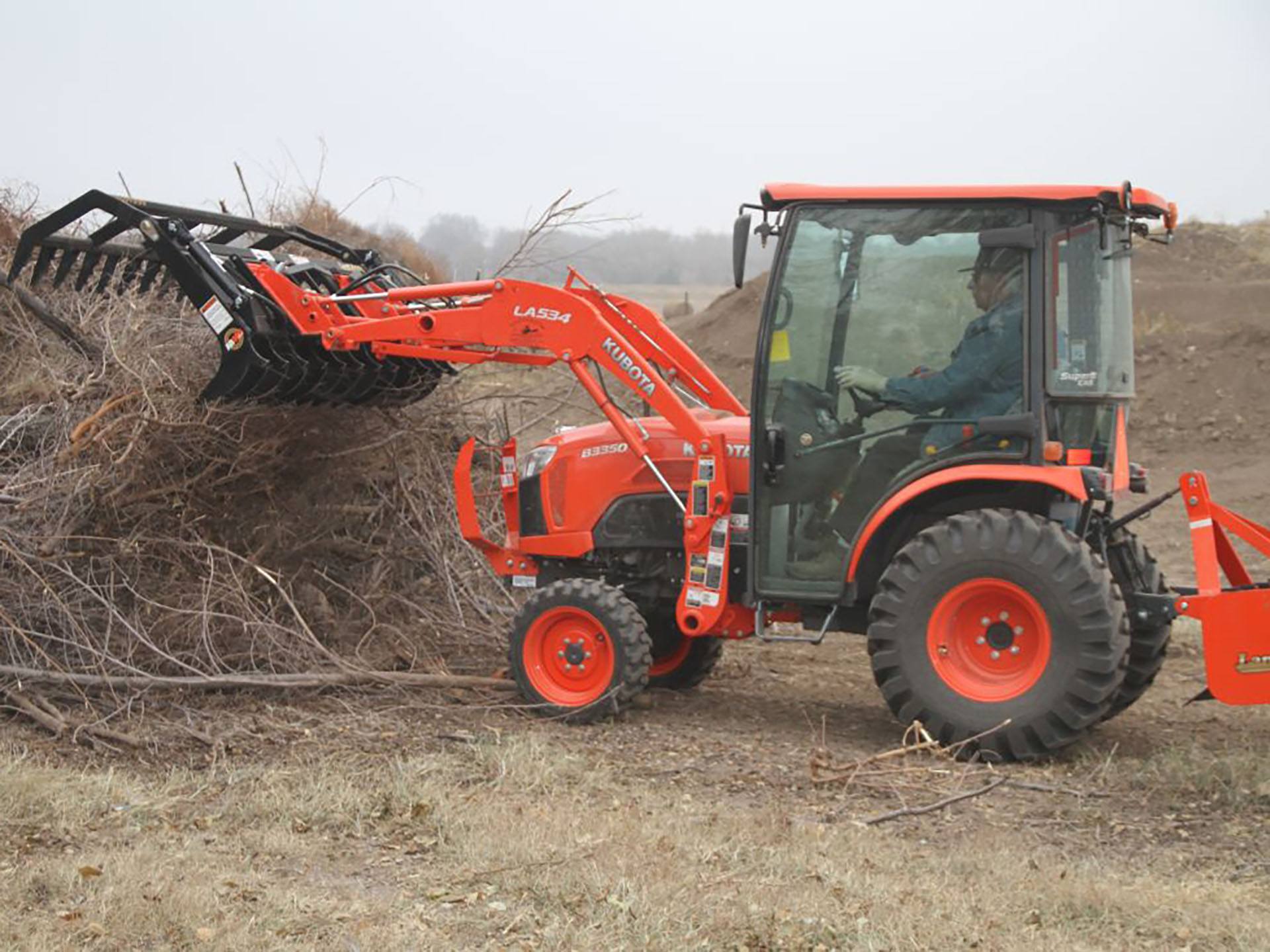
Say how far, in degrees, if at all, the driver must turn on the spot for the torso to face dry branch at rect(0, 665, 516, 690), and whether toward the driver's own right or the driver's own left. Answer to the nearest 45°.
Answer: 0° — they already face it

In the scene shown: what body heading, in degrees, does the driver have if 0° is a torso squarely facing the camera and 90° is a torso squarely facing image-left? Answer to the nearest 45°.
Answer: approximately 90°

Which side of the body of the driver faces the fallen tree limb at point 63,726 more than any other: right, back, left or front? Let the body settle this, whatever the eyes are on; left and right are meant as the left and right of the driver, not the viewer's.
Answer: front

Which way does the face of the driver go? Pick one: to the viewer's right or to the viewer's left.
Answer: to the viewer's left

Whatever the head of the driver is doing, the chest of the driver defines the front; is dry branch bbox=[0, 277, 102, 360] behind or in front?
in front

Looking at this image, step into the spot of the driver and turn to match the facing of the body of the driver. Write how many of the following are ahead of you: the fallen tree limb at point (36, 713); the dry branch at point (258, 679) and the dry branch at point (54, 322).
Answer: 3

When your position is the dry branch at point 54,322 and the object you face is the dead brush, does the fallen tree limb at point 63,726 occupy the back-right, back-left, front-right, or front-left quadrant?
front-right

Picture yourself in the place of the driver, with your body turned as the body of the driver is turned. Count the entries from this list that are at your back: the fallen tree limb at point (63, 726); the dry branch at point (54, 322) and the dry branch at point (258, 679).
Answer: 0
